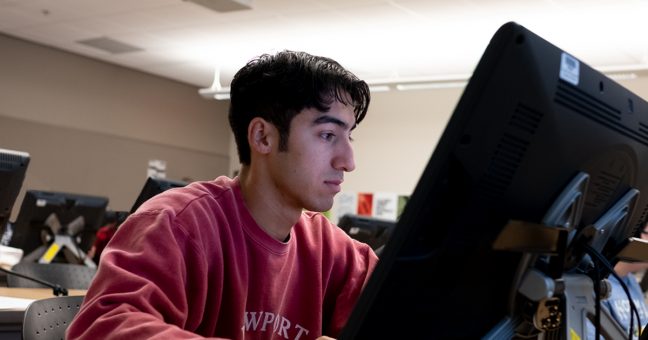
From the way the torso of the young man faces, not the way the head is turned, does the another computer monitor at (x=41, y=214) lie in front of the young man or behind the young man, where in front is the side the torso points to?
behind

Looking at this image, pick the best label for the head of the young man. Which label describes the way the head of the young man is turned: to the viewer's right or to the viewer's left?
to the viewer's right

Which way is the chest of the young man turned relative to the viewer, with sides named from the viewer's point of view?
facing the viewer and to the right of the viewer

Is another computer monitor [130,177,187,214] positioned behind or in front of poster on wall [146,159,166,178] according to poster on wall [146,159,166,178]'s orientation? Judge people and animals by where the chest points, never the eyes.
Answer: in front

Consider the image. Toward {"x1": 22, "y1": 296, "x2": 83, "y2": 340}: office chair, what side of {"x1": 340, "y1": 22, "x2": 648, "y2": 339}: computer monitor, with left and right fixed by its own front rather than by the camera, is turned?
front

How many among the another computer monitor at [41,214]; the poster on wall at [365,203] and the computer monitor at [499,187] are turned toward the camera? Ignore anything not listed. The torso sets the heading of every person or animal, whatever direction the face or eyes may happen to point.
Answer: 1

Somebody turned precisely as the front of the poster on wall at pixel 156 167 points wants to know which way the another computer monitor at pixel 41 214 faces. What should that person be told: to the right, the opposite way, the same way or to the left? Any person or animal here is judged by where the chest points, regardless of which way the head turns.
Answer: the opposite way

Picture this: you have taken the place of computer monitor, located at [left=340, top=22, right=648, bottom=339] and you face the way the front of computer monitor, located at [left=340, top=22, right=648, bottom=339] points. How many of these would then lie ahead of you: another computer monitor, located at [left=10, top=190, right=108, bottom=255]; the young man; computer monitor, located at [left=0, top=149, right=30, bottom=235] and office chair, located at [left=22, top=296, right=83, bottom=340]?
4

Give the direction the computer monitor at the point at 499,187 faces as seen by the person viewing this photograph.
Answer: facing away from the viewer and to the left of the viewer

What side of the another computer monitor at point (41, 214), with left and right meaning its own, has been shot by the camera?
back

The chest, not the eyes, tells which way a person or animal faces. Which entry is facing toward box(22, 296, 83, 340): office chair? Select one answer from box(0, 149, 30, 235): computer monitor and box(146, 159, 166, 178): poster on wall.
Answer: the poster on wall

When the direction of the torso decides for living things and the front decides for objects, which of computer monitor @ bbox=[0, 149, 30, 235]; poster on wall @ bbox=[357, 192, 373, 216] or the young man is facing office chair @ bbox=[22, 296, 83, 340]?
the poster on wall

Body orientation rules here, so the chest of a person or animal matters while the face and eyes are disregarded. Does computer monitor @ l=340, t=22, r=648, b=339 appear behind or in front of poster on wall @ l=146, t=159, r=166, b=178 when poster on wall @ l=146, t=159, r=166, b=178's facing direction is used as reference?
in front

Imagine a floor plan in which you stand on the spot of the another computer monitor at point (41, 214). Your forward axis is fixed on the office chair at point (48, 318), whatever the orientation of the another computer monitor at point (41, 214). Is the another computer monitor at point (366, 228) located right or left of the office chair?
left
